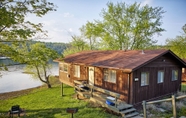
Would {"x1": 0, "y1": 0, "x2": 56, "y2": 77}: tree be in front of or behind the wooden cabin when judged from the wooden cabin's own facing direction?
in front

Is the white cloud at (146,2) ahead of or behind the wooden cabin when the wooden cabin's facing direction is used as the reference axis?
behind

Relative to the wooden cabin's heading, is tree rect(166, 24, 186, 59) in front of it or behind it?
behind

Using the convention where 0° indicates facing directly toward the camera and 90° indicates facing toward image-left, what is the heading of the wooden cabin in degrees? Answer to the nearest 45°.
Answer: approximately 45°

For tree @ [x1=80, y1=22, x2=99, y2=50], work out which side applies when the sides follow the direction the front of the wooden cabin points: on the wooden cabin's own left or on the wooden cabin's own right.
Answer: on the wooden cabin's own right

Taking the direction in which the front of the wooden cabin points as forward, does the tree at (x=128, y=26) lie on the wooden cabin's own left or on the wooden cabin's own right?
on the wooden cabin's own right
